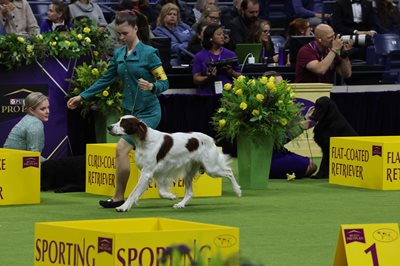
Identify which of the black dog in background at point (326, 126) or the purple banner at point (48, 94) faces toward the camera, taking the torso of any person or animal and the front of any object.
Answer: the purple banner

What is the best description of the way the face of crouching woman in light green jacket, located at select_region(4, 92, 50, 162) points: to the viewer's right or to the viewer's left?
to the viewer's right

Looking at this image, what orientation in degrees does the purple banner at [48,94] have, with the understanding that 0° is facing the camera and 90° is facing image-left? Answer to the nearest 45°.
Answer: approximately 0°

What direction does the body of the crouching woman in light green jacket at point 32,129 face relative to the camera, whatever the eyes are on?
to the viewer's right

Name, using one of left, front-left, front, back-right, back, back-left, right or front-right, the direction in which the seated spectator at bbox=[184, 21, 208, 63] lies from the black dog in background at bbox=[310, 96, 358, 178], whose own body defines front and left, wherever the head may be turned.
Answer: front-right

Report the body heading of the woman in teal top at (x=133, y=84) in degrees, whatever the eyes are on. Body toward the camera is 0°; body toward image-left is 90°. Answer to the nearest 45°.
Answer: approximately 45°

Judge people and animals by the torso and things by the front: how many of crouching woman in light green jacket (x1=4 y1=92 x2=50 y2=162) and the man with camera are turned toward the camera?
0

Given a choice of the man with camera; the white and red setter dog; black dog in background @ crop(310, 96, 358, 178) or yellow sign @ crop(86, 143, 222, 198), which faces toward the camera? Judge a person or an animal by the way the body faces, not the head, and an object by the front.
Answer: the yellow sign

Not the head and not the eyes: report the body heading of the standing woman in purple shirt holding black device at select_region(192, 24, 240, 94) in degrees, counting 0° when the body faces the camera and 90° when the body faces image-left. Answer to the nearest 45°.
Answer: approximately 315°

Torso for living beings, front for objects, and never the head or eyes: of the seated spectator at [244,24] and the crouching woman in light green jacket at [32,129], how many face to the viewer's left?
0

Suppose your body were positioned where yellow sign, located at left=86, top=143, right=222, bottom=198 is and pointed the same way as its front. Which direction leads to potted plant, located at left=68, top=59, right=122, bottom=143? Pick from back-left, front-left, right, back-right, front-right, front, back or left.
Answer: back

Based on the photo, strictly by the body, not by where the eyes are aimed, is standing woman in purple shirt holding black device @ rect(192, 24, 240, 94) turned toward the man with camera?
no

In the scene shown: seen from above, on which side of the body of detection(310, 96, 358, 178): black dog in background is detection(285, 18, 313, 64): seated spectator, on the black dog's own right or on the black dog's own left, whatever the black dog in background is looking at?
on the black dog's own right

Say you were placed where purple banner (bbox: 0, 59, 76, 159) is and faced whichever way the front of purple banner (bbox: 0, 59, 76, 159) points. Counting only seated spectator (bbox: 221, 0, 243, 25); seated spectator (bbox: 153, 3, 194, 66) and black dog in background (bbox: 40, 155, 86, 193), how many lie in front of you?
1
